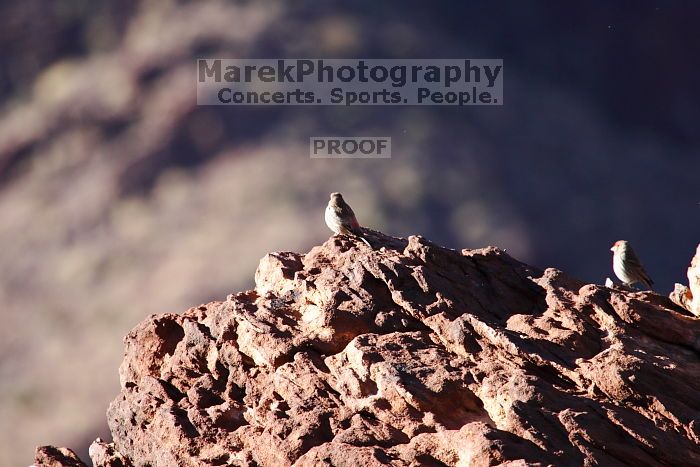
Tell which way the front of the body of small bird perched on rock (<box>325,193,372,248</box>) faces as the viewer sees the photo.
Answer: to the viewer's left

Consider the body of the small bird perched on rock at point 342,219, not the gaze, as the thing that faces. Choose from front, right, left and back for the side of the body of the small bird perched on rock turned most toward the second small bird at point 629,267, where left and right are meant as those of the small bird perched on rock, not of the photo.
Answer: back

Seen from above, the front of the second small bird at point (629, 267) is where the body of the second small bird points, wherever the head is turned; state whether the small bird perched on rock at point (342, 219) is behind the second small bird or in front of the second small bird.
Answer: in front

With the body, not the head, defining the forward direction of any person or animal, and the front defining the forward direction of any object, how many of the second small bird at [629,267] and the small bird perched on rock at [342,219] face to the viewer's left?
2

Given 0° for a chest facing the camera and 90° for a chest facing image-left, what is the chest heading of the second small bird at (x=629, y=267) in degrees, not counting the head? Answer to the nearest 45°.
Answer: approximately 90°
